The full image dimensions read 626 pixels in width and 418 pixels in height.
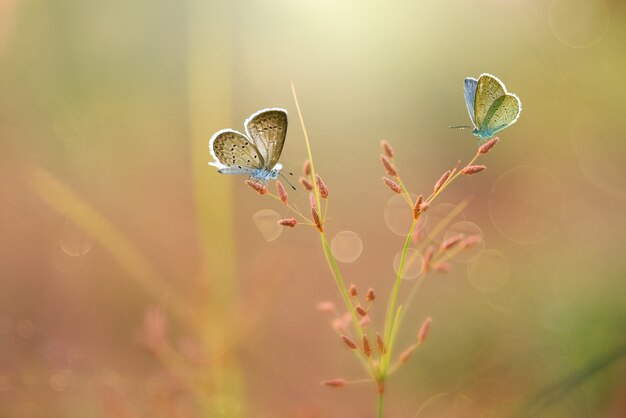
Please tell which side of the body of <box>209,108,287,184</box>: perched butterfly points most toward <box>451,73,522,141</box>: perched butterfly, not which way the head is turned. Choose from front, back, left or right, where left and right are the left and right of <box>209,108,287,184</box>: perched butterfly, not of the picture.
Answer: front

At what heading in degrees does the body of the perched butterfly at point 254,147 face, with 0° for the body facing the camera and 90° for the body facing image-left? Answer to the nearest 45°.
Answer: approximately 270°
